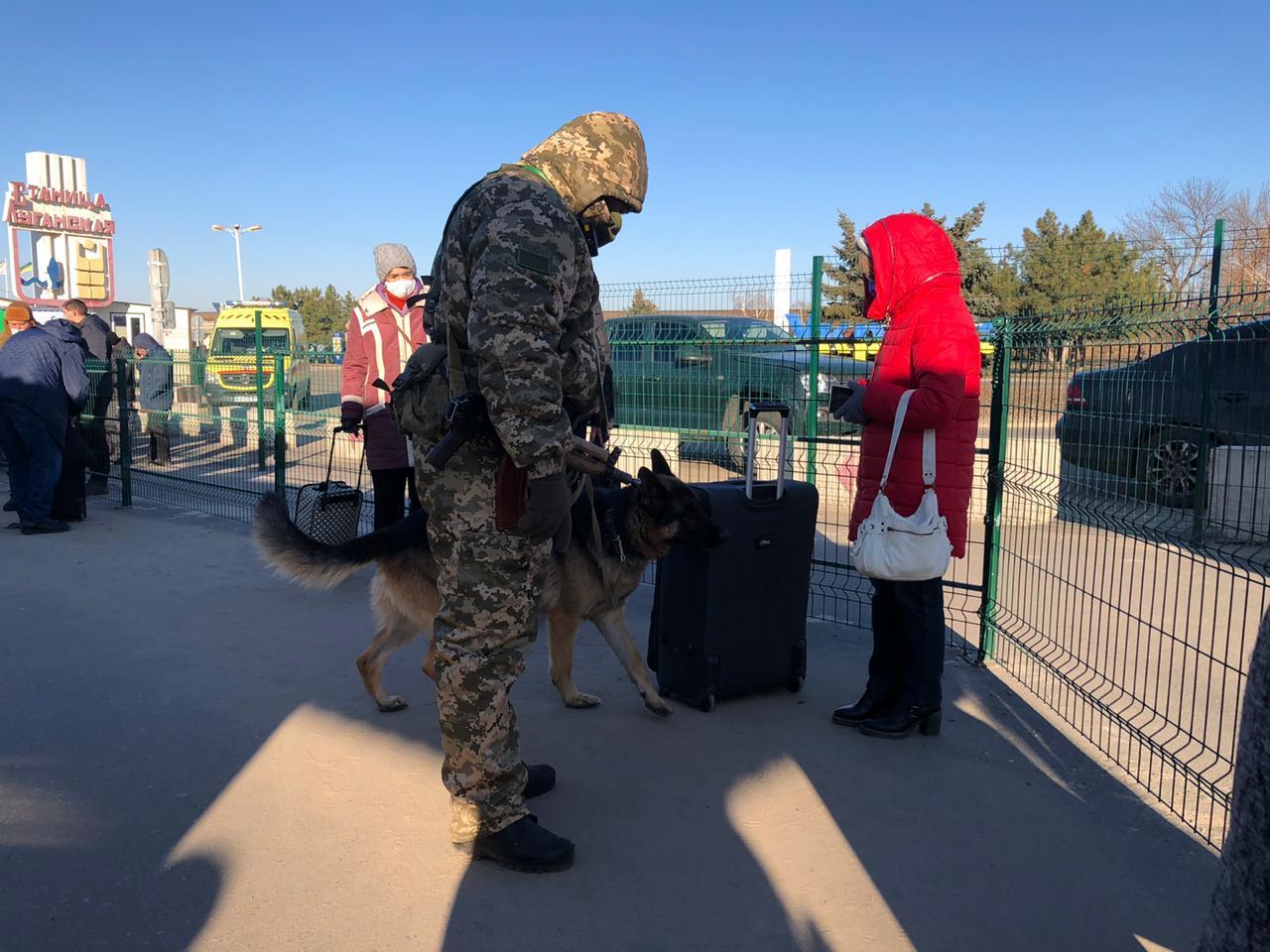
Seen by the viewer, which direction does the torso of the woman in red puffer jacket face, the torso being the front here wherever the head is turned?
to the viewer's left

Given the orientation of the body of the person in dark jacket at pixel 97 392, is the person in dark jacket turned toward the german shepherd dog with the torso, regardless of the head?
no

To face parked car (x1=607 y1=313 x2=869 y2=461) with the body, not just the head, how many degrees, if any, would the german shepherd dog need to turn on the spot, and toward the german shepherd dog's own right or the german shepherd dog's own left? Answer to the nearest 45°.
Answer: approximately 45° to the german shepherd dog's own left

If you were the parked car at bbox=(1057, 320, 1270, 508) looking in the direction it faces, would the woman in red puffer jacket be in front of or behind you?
behind

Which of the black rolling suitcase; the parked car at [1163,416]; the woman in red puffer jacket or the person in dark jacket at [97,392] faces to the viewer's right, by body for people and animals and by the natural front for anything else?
the parked car

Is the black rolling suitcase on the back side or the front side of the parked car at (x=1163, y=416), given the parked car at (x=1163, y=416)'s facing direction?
on the back side

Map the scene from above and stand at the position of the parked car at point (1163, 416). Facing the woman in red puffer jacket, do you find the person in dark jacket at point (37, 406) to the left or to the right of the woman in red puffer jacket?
right

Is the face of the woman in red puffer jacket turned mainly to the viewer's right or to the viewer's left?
to the viewer's left

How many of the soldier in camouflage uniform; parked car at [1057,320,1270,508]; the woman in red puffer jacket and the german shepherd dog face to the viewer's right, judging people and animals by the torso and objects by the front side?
3

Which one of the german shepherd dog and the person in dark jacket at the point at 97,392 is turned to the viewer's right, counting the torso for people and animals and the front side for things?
the german shepherd dog

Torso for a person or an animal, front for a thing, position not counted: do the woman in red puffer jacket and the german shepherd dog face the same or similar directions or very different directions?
very different directions

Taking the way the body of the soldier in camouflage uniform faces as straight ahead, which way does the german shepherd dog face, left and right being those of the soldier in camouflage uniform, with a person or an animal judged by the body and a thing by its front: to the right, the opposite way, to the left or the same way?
the same way

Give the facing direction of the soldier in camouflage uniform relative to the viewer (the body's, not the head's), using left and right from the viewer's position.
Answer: facing to the right of the viewer

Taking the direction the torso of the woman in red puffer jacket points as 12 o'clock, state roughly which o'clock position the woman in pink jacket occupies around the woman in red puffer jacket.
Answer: The woman in pink jacket is roughly at 1 o'clock from the woman in red puffer jacket.

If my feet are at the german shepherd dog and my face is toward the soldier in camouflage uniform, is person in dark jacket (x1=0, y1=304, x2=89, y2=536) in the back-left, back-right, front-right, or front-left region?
back-right
